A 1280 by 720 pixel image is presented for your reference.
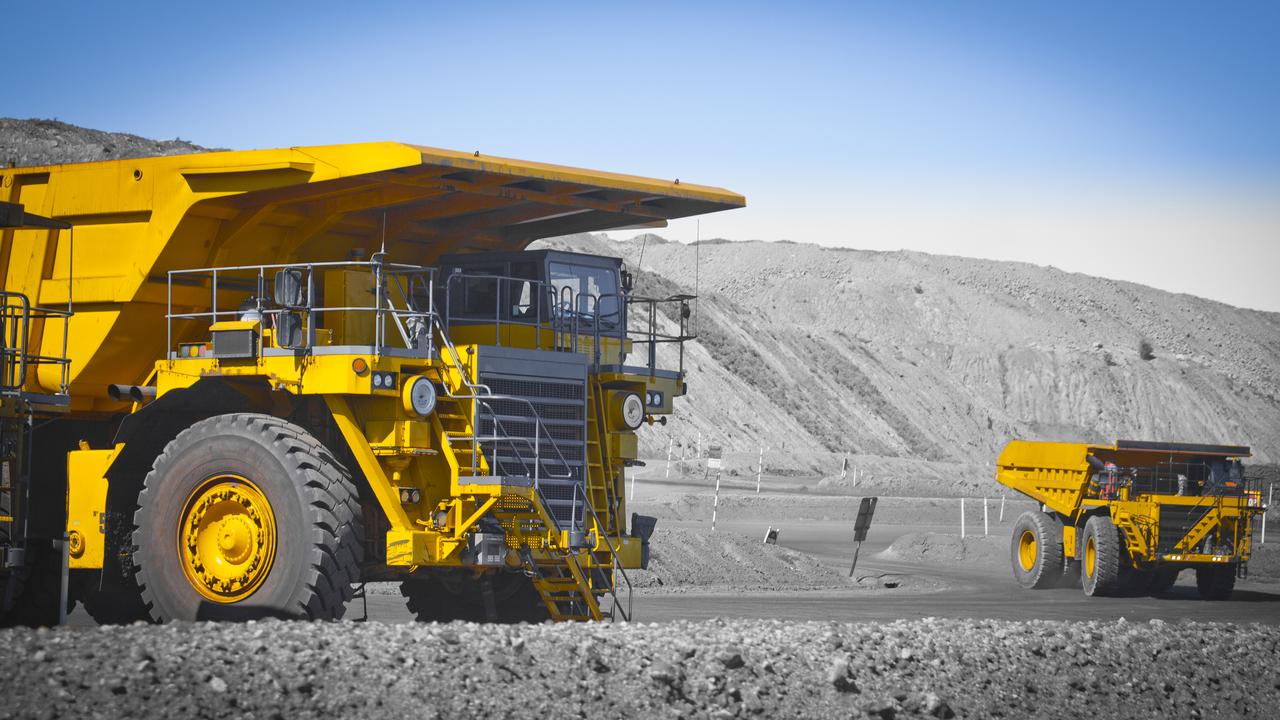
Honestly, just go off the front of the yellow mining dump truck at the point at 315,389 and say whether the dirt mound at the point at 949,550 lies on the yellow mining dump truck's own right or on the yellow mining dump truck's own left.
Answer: on the yellow mining dump truck's own left

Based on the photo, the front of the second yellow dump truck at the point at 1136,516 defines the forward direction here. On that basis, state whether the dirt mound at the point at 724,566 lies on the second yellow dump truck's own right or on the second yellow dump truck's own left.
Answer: on the second yellow dump truck's own right

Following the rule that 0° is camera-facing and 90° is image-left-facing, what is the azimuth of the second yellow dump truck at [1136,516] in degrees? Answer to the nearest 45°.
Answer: approximately 315°

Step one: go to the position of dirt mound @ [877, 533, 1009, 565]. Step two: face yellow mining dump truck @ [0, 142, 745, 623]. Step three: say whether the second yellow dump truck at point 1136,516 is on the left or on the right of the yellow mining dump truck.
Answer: left

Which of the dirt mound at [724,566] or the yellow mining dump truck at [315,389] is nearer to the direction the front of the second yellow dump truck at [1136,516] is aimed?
the yellow mining dump truck

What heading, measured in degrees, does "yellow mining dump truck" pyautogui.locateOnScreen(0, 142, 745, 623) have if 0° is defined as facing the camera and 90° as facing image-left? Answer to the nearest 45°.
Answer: approximately 315°

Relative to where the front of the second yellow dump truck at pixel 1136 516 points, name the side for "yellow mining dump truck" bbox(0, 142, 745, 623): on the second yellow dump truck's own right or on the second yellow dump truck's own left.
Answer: on the second yellow dump truck's own right

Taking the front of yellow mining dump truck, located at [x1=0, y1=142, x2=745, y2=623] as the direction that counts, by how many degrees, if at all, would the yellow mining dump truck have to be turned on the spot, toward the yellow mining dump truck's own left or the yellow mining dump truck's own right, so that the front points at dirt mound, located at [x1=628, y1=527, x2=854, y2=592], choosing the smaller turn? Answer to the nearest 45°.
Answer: approximately 90° to the yellow mining dump truck's own left

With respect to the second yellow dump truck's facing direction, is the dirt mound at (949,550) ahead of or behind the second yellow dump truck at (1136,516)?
behind

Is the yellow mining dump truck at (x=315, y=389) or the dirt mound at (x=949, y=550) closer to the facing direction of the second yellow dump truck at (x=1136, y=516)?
the yellow mining dump truck
